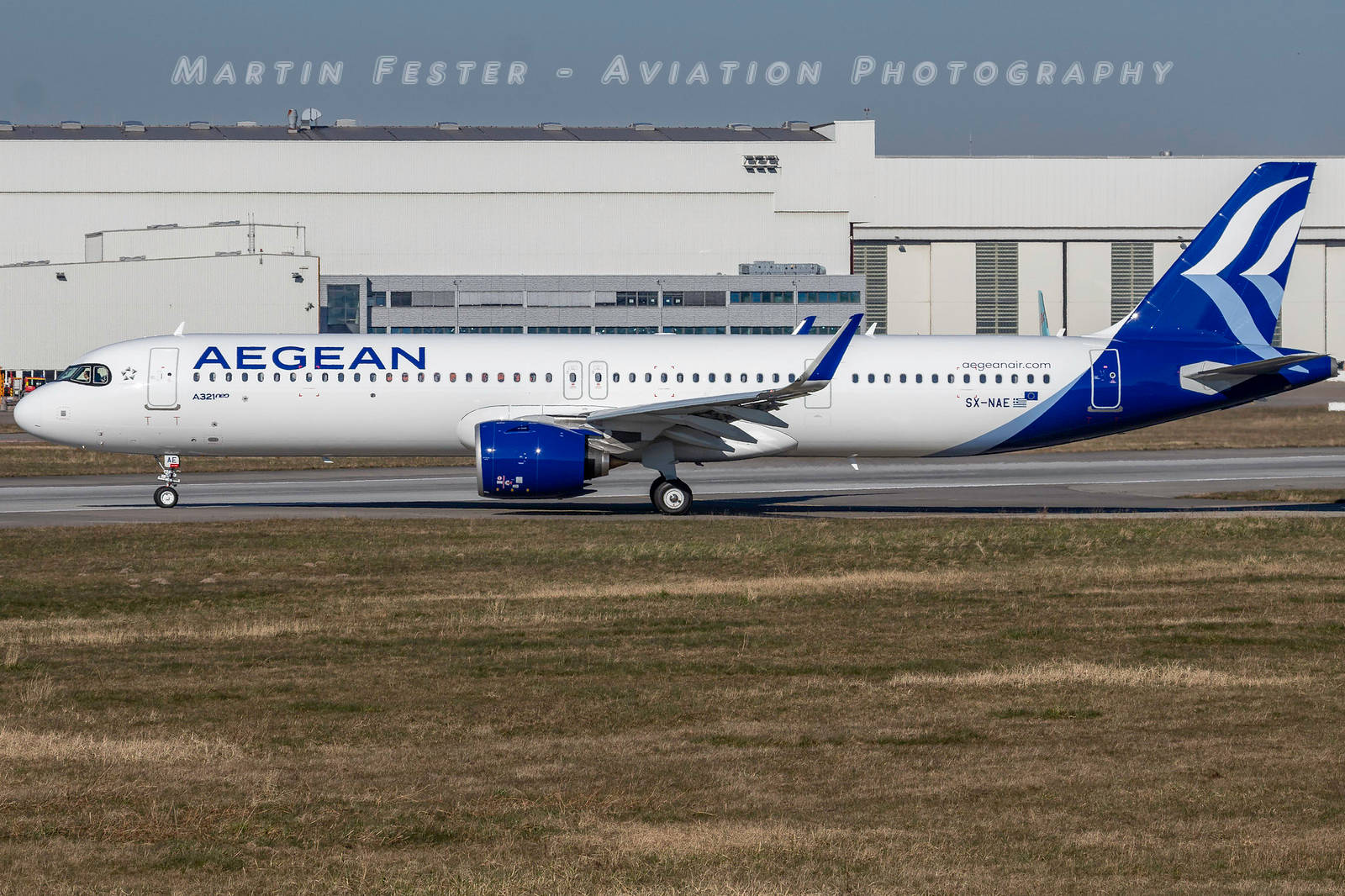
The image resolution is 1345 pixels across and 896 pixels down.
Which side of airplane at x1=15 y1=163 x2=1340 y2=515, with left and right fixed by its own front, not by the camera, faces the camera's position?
left
